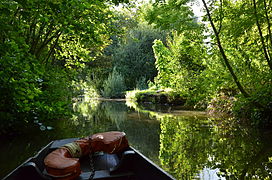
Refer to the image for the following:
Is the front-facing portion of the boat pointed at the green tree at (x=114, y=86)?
yes

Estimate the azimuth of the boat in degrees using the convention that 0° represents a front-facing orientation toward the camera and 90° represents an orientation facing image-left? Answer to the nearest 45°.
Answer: approximately 180°
